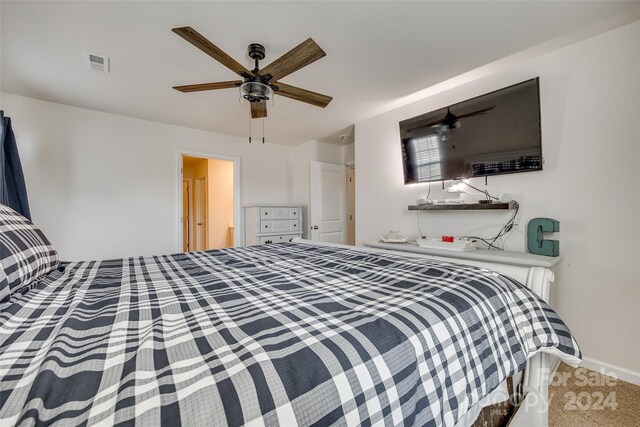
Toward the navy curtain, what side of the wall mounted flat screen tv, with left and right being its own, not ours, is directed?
front

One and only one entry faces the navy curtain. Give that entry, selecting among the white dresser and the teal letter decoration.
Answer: the teal letter decoration

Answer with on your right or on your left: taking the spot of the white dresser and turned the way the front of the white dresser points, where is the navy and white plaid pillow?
on your right

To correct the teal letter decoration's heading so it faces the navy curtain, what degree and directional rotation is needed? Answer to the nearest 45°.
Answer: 0° — it already faces it

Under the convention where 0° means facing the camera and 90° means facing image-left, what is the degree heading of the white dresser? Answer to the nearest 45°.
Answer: approximately 315°

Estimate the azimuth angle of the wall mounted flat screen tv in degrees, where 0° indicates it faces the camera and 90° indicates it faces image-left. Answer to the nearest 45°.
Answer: approximately 45°

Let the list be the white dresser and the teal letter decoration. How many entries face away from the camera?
0

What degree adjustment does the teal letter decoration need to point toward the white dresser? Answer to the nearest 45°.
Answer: approximately 45° to its right

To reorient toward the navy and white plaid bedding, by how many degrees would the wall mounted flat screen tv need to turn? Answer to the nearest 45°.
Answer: approximately 45° to its left

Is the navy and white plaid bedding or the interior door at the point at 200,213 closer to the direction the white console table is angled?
the navy and white plaid bedding

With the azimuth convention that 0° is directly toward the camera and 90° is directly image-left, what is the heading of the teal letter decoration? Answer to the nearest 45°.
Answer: approximately 45°

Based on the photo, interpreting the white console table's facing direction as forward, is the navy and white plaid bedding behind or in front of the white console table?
in front

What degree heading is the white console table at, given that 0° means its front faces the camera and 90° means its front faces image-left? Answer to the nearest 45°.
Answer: approximately 45°

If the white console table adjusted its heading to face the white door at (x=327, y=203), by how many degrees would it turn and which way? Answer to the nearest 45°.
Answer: approximately 90° to its right
